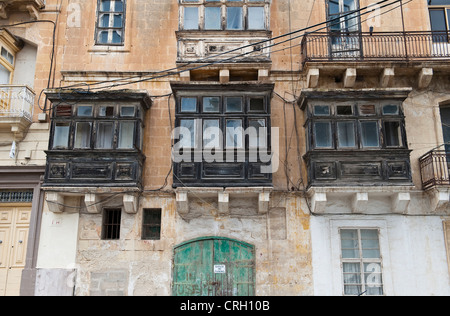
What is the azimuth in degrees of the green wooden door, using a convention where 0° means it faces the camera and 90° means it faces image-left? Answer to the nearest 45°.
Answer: approximately 0°
